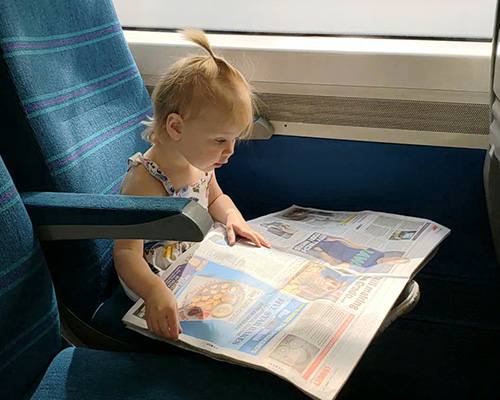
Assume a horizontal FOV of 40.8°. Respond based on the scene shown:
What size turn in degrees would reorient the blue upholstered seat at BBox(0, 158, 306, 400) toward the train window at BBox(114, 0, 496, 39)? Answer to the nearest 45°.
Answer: approximately 90° to its left

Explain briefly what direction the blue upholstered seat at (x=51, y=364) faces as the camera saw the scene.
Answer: facing the viewer and to the right of the viewer

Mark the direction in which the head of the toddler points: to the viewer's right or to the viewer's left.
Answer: to the viewer's right

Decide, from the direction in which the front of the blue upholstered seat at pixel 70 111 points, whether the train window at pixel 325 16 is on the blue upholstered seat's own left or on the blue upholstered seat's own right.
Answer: on the blue upholstered seat's own left

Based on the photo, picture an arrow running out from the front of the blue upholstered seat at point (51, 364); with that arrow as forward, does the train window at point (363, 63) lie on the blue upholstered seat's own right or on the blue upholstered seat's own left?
on the blue upholstered seat's own left

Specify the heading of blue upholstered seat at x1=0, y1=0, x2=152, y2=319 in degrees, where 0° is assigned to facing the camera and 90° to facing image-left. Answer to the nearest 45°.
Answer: approximately 315°

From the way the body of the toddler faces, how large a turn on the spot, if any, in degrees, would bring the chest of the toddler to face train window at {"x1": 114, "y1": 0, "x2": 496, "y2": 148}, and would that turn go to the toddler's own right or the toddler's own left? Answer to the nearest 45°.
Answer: approximately 90° to the toddler's own left
